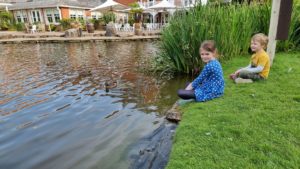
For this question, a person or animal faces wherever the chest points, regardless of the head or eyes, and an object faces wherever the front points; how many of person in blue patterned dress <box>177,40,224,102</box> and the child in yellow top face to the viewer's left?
2

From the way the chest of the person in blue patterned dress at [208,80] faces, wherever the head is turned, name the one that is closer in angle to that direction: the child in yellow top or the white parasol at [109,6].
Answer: the white parasol

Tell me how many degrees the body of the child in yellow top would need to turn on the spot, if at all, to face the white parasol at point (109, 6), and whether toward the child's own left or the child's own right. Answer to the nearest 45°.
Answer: approximately 45° to the child's own right

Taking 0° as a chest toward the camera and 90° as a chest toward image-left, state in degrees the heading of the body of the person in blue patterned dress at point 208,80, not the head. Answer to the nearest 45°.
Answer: approximately 90°

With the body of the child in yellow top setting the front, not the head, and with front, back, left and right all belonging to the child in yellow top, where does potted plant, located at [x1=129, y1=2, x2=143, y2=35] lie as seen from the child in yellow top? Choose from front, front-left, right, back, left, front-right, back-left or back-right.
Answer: front-right

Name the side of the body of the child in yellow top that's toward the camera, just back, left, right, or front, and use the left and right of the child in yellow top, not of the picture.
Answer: left

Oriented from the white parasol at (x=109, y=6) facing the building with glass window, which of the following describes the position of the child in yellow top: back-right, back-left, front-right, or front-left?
back-left

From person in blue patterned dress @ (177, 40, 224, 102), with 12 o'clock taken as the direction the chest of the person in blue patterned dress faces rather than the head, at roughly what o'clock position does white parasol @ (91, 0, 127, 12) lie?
The white parasol is roughly at 2 o'clock from the person in blue patterned dress.

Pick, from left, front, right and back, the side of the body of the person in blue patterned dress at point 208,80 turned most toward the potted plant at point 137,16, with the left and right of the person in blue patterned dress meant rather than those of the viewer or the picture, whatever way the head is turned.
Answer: right

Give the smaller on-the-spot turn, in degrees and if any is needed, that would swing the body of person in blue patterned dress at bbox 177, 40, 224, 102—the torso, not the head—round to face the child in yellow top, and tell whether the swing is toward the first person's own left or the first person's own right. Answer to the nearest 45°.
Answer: approximately 135° to the first person's own right

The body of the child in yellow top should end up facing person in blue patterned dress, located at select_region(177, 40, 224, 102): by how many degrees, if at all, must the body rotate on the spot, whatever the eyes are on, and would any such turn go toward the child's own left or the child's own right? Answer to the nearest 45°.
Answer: approximately 45° to the child's own left

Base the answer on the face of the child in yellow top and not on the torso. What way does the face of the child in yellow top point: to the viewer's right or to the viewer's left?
to the viewer's left

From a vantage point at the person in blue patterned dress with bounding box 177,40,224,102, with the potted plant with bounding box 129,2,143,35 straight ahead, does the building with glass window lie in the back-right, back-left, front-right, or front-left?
front-left
